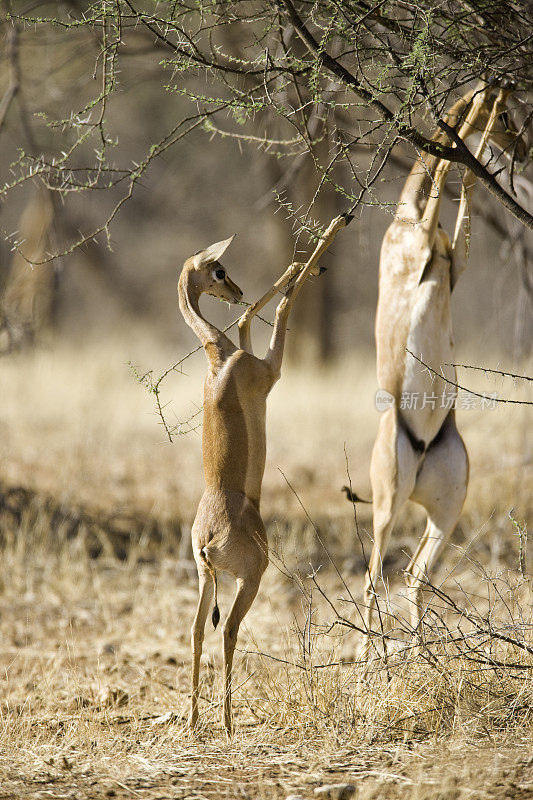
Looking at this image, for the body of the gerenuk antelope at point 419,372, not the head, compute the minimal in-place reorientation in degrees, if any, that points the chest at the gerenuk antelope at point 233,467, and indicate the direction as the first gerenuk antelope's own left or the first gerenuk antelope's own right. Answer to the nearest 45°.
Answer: approximately 90° to the first gerenuk antelope's own right

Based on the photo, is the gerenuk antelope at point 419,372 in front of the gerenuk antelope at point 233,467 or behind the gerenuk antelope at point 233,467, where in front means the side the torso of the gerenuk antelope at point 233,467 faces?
in front

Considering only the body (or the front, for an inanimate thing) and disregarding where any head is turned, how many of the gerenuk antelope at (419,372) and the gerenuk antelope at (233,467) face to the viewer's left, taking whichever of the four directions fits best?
0

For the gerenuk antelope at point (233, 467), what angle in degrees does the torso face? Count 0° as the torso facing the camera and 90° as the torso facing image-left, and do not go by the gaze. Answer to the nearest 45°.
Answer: approximately 225°

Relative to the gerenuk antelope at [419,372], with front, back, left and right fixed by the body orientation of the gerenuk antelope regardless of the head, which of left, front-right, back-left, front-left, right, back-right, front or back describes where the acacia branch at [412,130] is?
front-right
